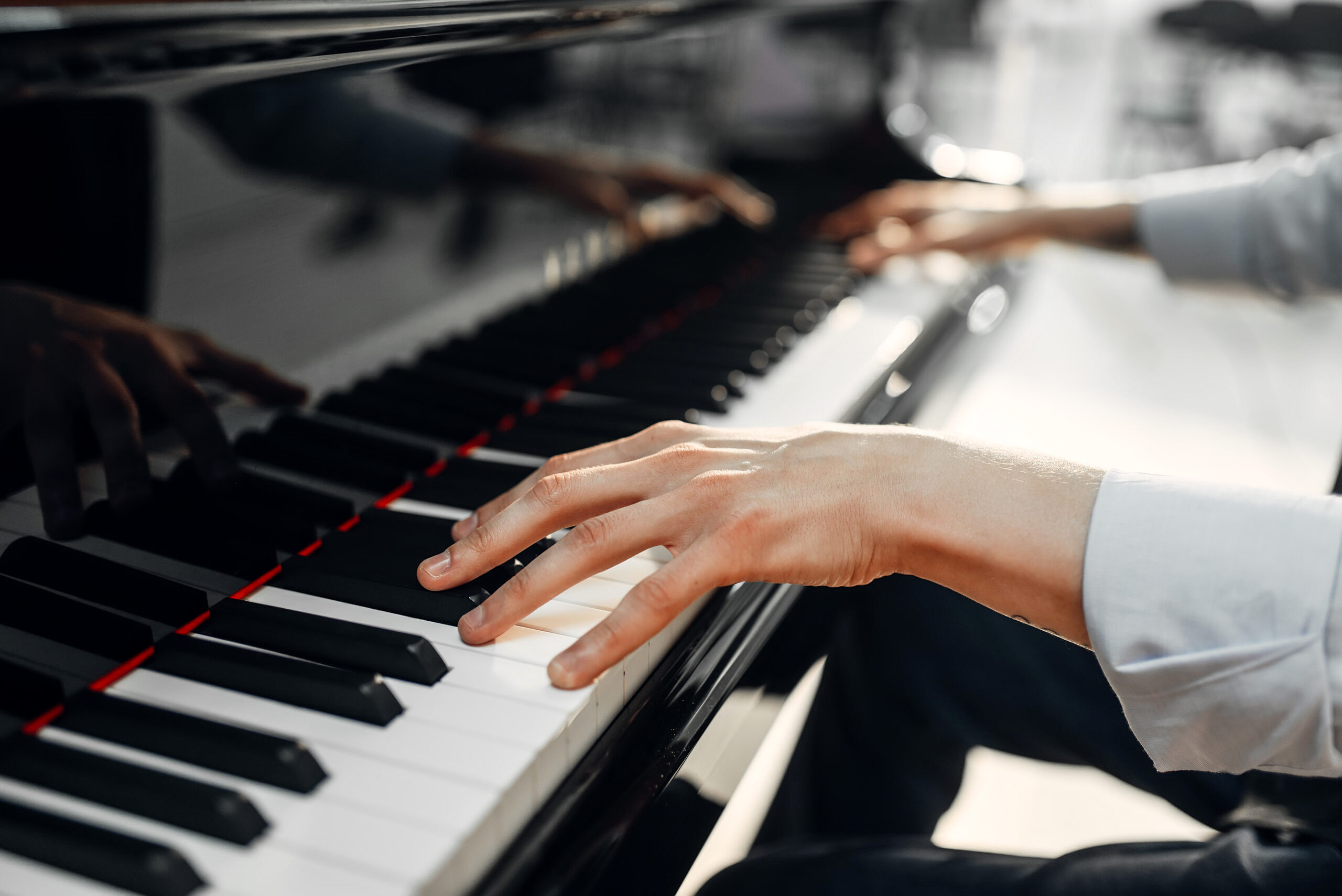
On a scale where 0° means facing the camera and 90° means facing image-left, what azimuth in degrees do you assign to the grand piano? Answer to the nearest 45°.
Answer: approximately 315°
